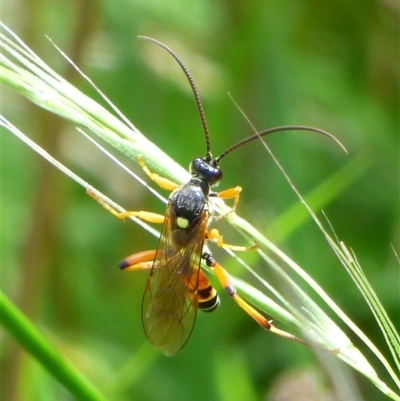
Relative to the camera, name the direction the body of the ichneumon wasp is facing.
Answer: away from the camera

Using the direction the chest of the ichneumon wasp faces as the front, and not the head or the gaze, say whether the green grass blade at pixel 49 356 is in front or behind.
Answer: behind
